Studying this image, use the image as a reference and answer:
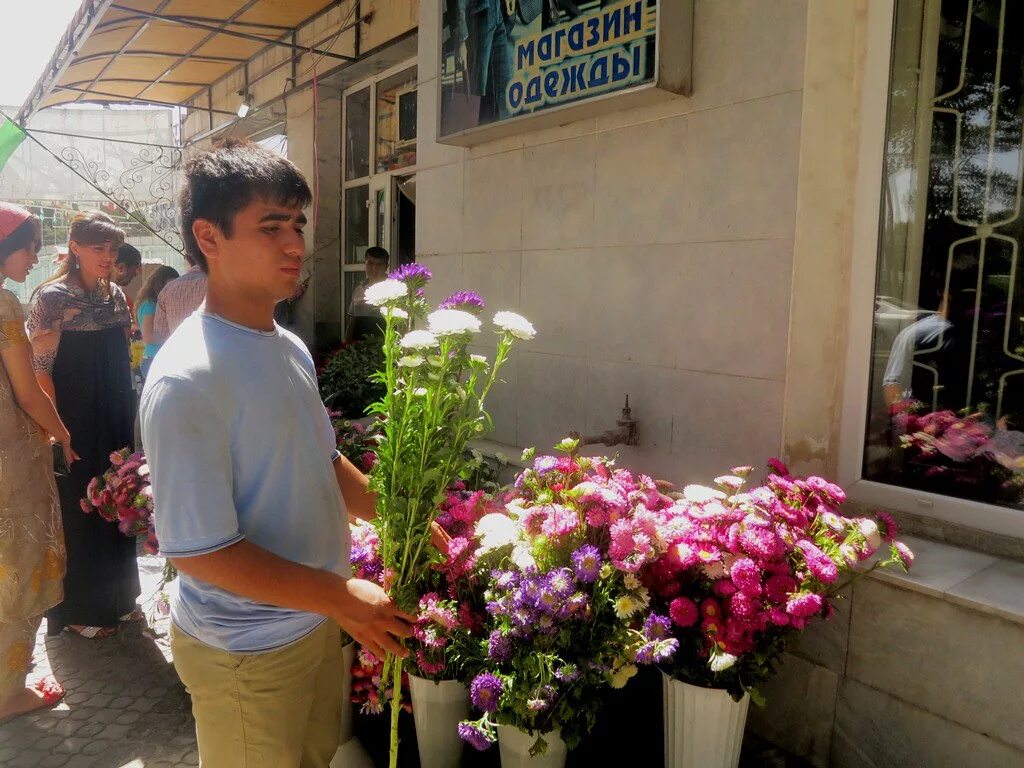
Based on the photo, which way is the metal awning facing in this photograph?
to the viewer's left

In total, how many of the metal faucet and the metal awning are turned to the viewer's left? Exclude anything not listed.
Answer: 2

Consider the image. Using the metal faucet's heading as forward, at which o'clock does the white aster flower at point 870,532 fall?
The white aster flower is roughly at 8 o'clock from the metal faucet.

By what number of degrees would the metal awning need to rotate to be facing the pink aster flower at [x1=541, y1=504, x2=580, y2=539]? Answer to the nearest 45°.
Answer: approximately 90° to its left

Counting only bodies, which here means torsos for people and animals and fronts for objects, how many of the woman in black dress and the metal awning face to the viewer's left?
1

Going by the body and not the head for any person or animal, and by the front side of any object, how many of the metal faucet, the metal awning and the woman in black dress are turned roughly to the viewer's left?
2

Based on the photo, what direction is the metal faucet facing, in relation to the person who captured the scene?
facing to the left of the viewer
